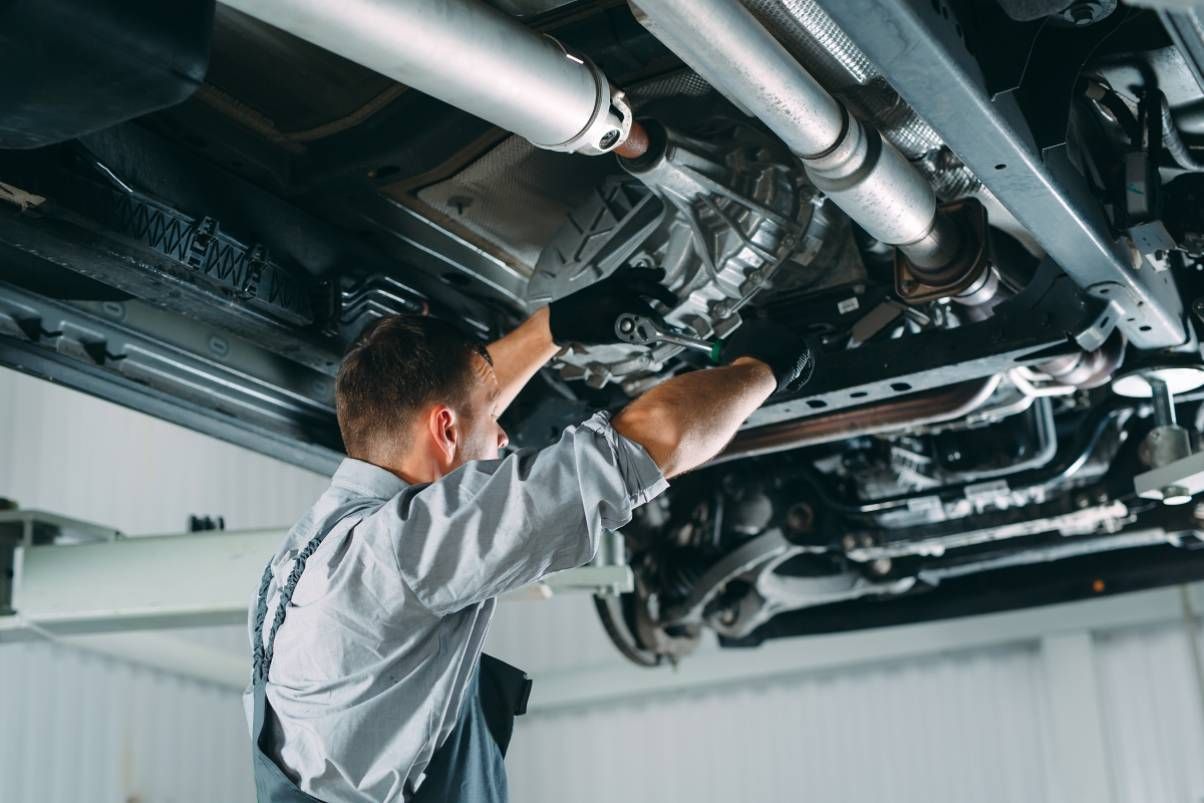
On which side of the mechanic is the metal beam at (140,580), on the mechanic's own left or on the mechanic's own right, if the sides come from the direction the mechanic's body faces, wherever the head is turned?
on the mechanic's own left

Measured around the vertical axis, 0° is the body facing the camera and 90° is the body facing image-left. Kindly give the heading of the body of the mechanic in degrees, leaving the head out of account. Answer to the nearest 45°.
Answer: approximately 225°

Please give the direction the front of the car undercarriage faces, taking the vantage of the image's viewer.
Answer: facing away from the viewer and to the right of the viewer

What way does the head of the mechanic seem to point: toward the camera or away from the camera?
away from the camera
